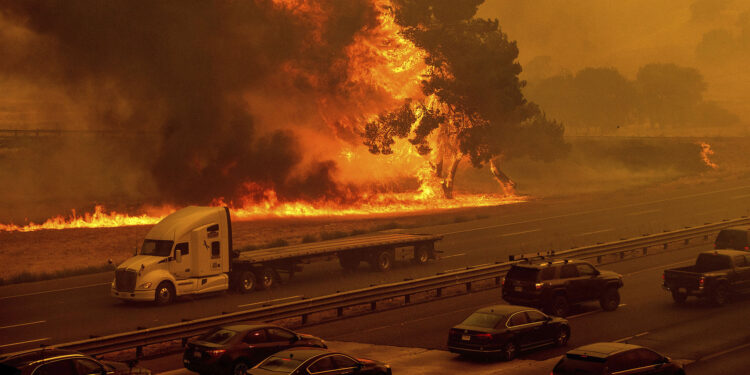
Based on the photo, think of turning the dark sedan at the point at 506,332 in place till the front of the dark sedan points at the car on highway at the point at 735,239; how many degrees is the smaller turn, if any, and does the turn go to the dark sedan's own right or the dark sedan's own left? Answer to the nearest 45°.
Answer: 0° — it already faces it

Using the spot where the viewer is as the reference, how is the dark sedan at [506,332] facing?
facing away from the viewer and to the right of the viewer

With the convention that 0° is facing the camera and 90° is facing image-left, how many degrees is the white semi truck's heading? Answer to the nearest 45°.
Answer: approximately 45°

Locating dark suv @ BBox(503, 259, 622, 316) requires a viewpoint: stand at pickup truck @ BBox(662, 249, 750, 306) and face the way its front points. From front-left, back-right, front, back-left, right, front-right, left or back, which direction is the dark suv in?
back

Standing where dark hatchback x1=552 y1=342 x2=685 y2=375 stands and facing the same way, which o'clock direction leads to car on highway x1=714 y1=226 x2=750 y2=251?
The car on highway is roughly at 11 o'clock from the dark hatchback.

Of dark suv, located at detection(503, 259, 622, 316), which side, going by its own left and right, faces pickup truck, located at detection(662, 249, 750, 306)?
front

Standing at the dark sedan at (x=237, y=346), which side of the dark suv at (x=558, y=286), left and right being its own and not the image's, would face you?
back

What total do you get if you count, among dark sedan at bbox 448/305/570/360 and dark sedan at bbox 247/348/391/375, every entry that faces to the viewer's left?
0

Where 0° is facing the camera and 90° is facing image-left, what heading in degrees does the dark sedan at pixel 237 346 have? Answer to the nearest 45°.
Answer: approximately 225°

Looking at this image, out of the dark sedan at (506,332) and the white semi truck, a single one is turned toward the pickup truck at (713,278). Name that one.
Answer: the dark sedan

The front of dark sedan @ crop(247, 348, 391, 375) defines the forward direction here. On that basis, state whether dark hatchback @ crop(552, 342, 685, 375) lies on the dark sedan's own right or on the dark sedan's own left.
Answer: on the dark sedan's own right

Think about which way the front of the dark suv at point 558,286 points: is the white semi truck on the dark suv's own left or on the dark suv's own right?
on the dark suv's own left

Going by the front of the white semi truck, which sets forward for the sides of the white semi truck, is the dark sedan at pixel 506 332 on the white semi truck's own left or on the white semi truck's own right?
on the white semi truck's own left

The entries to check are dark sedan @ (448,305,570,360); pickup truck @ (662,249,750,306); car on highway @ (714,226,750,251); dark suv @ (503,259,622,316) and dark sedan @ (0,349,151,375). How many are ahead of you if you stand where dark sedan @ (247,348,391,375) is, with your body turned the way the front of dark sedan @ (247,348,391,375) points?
4

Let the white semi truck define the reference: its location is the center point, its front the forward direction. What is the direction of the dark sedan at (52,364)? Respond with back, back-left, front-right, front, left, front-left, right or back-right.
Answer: front-left

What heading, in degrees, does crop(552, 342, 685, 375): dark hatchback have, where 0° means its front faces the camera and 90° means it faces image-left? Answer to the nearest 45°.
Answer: approximately 225°
